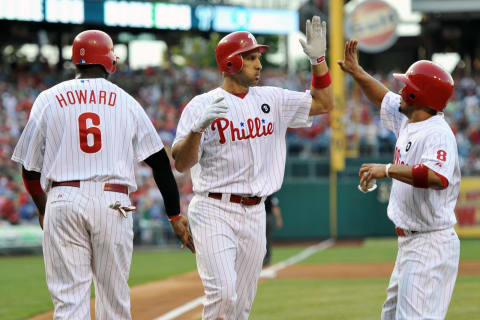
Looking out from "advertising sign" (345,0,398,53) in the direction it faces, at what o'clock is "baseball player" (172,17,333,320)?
The baseball player is roughly at 12 o'clock from the advertising sign.

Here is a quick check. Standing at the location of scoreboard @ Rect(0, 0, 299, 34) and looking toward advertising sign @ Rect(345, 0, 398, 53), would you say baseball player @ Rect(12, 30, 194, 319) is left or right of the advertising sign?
right

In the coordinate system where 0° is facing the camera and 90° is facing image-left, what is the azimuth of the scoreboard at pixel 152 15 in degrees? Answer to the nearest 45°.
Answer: approximately 0°

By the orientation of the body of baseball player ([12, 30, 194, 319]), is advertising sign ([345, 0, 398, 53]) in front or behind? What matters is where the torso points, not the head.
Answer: in front

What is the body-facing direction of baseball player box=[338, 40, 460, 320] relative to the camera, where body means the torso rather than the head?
to the viewer's left

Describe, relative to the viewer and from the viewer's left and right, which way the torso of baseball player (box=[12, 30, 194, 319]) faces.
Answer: facing away from the viewer

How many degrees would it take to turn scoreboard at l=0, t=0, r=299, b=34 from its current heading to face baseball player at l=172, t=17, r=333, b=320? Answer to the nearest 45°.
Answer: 0° — it already faces them

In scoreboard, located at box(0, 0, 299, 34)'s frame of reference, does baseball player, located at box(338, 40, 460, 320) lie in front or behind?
in front

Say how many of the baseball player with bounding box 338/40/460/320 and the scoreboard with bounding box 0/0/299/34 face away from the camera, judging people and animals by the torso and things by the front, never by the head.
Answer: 0

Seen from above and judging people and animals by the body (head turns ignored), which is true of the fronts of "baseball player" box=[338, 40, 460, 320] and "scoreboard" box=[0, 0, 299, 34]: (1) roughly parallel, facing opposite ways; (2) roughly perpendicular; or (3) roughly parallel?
roughly perpendicular

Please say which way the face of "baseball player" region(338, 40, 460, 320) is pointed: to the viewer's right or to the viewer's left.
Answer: to the viewer's left
